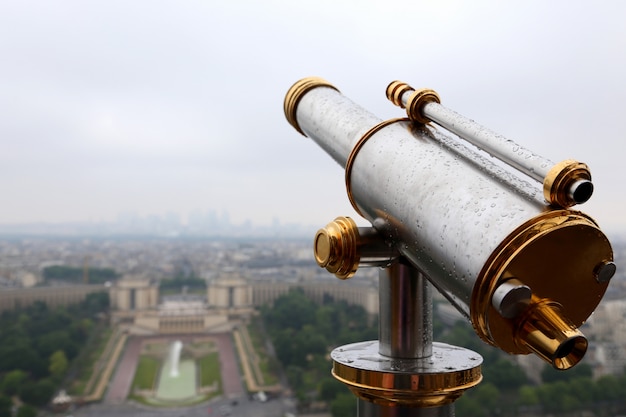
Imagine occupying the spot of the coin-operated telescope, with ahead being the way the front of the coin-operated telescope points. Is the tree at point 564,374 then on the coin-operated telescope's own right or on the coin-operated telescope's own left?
on the coin-operated telescope's own right

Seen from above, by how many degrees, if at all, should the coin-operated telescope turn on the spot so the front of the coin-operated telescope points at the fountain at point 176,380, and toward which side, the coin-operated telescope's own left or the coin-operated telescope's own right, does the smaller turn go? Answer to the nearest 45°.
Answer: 0° — it already faces it

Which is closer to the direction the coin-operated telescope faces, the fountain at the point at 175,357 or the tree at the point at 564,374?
the fountain

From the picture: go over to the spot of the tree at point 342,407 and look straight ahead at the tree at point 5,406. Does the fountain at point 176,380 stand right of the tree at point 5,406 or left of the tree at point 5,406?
right

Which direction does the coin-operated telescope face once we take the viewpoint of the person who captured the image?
facing away from the viewer and to the left of the viewer

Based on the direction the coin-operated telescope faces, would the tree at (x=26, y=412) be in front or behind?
in front

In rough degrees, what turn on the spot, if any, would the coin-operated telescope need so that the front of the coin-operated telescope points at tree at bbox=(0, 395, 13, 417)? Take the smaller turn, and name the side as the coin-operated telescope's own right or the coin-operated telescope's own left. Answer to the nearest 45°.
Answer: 0° — it already faces it

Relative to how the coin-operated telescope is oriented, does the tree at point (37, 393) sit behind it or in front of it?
in front

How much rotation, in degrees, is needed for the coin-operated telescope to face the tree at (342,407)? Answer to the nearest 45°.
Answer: approximately 45° to its right
